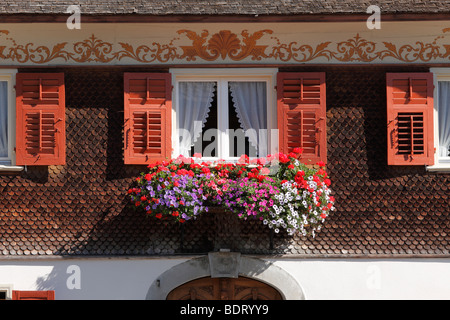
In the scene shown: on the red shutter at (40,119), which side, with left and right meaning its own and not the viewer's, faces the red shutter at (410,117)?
left

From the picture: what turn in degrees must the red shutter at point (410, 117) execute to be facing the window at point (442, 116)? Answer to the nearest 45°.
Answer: approximately 135° to its left

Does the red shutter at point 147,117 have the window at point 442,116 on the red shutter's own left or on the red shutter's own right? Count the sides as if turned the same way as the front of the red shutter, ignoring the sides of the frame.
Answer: on the red shutter's own left

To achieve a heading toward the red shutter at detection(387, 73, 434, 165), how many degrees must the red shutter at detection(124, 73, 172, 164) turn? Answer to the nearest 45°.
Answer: approximately 90° to its left

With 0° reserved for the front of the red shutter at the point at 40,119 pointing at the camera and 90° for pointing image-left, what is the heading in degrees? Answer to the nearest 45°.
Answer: approximately 0°

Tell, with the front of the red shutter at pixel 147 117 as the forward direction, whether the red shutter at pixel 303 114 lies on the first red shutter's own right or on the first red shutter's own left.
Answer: on the first red shutter's own left
